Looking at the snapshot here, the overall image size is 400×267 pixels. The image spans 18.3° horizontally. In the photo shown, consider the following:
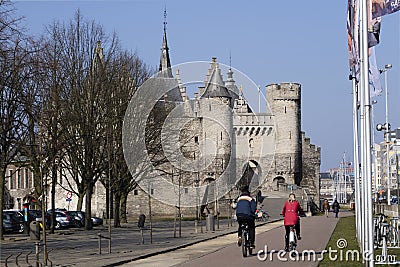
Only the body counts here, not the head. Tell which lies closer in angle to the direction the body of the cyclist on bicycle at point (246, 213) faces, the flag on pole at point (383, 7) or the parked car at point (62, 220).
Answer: the parked car

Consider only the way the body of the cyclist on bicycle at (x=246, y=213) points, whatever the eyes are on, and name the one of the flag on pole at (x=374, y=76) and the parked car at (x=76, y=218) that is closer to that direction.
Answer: the parked car

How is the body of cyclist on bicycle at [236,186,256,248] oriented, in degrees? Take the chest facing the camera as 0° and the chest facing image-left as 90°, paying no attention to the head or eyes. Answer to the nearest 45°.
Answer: approximately 180°

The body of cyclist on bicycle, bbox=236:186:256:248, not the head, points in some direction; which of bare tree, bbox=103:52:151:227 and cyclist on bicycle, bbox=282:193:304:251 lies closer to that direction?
the bare tree

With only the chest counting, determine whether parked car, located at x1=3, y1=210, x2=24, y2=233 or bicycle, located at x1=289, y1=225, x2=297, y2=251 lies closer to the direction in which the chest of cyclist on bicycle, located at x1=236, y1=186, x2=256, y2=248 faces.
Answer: the parked car

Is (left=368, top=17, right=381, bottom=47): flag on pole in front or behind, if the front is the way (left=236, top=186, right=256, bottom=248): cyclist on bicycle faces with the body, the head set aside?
behind

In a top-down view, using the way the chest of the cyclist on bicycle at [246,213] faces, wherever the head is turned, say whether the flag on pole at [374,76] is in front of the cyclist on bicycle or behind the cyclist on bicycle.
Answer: behind

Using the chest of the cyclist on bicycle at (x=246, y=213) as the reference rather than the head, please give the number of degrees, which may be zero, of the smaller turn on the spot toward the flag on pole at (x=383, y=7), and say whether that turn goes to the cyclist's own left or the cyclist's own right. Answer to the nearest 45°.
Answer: approximately 180°

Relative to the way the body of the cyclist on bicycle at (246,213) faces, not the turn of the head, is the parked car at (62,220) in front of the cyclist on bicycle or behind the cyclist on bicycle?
in front

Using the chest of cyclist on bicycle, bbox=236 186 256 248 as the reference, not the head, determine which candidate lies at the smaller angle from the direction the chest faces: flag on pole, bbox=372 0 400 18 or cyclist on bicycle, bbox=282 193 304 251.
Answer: the cyclist on bicycle
